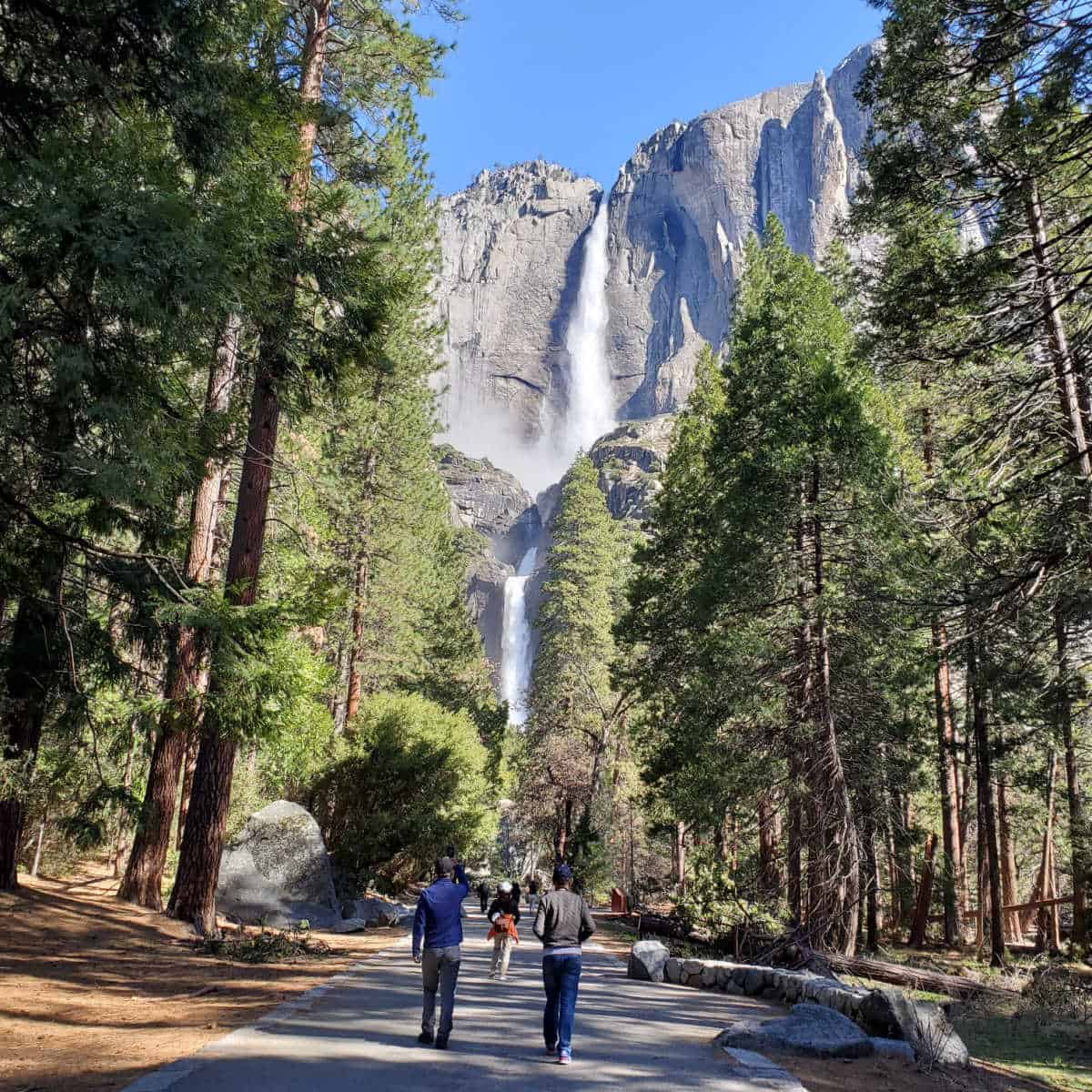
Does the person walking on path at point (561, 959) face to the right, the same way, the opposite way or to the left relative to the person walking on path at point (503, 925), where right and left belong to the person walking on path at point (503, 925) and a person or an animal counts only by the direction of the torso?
the opposite way

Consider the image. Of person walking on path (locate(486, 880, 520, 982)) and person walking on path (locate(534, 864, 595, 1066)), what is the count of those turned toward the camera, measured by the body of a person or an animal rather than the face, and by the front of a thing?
1

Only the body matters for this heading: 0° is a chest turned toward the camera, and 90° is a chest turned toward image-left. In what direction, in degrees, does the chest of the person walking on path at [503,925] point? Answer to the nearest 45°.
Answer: approximately 0°

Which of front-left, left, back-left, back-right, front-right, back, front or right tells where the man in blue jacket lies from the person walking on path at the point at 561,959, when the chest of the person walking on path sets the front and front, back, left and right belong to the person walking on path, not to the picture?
left

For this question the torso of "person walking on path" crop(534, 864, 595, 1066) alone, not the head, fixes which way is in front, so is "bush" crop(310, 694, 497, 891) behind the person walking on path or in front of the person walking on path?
in front

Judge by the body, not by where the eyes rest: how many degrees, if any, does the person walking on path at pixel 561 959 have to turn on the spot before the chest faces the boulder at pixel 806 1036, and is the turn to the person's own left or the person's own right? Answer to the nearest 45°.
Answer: approximately 45° to the person's own right

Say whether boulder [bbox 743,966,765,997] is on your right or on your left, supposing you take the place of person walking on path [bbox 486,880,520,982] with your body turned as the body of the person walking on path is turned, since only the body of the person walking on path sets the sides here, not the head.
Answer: on your left

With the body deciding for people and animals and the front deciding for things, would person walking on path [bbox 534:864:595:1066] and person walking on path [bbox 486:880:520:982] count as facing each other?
yes

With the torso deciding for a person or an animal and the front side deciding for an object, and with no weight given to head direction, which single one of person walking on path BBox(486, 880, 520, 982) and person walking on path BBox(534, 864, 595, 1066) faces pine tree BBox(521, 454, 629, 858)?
person walking on path BBox(534, 864, 595, 1066)

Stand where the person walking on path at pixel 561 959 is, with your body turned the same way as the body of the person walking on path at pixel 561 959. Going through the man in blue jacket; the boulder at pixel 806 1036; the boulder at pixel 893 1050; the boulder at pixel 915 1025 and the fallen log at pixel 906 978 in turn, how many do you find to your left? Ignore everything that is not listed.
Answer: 1

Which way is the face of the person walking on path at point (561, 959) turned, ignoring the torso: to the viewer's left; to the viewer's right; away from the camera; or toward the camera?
away from the camera

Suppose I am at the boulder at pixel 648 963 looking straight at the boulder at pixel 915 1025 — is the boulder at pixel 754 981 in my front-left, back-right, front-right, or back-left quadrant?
front-left

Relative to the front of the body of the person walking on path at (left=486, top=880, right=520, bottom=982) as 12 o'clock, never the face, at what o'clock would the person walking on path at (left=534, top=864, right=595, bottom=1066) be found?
the person walking on path at (left=534, top=864, right=595, bottom=1066) is roughly at 12 o'clock from the person walking on path at (left=486, top=880, right=520, bottom=982).

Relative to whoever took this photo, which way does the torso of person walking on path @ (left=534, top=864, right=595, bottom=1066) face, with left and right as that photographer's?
facing away from the viewer

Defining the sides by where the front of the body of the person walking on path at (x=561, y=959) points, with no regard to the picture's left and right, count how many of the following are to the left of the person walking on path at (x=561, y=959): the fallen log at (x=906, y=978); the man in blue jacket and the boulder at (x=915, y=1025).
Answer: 1

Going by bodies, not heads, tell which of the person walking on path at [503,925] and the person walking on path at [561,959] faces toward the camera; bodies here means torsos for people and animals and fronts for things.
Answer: the person walking on path at [503,925]
